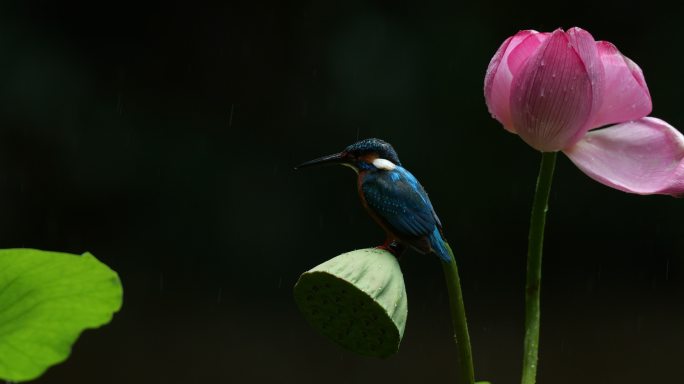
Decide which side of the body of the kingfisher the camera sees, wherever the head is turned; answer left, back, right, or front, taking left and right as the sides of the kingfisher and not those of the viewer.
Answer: left
